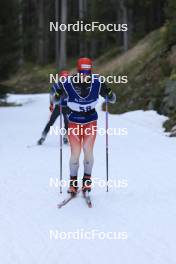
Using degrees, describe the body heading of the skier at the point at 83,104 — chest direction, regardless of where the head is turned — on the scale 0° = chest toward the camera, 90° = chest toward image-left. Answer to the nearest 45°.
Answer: approximately 0°
